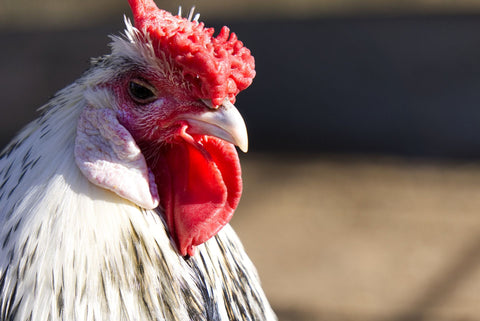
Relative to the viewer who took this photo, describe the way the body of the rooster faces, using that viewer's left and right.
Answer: facing the viewer and to the right of the viewer
